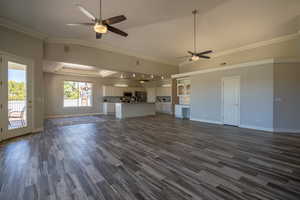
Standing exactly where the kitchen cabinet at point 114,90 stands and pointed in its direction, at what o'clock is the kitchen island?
The kitchen island is roughly at 11 o'clock from the kitchen cabinet.

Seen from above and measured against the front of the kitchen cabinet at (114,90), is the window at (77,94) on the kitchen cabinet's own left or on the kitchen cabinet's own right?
on the kitchen cabinet's own right

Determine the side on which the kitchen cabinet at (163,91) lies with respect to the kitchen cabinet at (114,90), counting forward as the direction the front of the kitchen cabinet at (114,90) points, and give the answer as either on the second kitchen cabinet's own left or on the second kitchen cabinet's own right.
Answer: on the second kitchen cabinet's own left

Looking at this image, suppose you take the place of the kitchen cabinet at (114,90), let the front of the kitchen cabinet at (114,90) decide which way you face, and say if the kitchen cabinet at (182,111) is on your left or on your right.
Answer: on your left

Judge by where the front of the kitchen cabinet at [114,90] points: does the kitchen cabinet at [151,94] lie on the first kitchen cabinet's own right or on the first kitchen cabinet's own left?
on the first kitchen cabinet's own left

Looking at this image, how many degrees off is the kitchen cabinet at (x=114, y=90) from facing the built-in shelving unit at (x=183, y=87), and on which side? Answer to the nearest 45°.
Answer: approximately 45° to its left

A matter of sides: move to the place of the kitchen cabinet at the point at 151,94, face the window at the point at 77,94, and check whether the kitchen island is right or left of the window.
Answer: left

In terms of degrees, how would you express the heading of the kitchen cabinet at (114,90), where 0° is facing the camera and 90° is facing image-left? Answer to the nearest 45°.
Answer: approximately 0°
